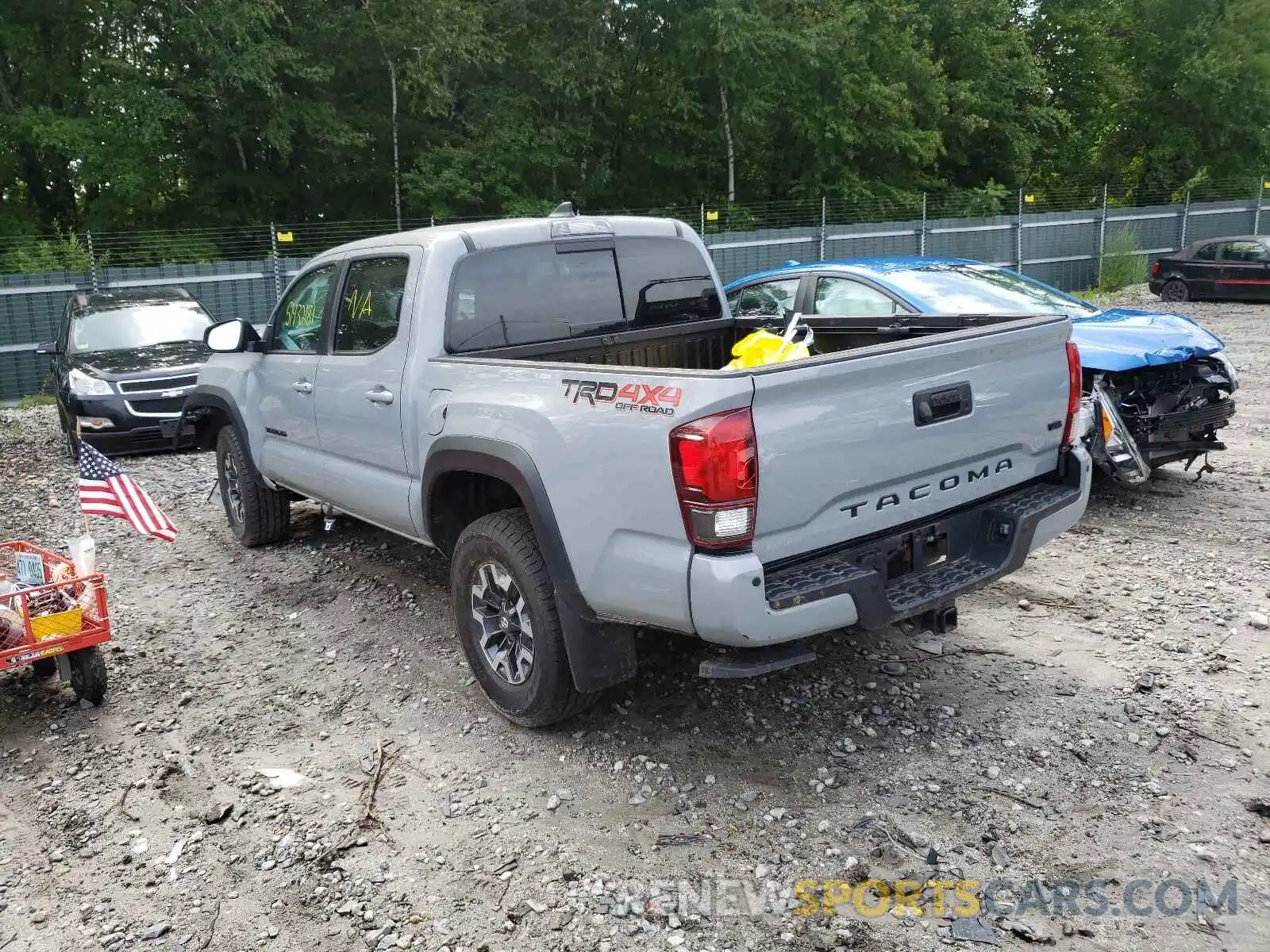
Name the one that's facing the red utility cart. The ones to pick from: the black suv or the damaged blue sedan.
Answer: the black suv

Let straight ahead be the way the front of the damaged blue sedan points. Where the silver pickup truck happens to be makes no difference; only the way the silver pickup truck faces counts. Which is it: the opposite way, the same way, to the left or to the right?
the opposite way

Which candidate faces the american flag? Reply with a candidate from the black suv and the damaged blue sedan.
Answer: the black suv

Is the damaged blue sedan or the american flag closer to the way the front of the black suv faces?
the american flag

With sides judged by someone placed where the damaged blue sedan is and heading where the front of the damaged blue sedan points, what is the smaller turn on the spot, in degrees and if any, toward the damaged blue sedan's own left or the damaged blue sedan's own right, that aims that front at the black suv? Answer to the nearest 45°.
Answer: approximately 135° to the damaged blue sedan's own right

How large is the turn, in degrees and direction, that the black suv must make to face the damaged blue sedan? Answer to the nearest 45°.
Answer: approximately 45° to its left

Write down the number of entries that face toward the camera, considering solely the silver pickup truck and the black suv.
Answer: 1

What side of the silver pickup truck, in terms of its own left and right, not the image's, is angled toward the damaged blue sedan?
right

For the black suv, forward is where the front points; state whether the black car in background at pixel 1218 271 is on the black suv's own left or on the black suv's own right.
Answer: on the black suv's own left

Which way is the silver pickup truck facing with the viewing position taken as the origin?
facing away from the viewer and to the left of the viewer

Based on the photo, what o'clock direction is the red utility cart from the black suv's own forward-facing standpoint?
The red utility cart is roughly at 12 o'clock from the black suv.

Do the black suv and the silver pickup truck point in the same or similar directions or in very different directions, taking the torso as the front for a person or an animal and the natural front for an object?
very different directions
